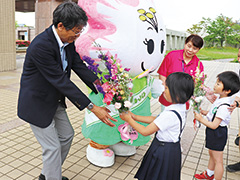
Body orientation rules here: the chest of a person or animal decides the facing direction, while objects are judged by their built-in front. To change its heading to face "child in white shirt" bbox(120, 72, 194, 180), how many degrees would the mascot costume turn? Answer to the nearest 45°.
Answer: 0° — it already faces them

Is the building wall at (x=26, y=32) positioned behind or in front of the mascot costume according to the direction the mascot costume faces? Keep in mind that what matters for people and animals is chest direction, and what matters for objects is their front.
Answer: behind

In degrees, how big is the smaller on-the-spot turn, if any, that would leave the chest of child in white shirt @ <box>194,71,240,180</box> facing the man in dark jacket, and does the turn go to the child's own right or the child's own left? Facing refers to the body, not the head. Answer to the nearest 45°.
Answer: approximately 45° to the child's own left

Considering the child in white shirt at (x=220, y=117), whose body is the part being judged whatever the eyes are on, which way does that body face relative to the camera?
to the viewer's left

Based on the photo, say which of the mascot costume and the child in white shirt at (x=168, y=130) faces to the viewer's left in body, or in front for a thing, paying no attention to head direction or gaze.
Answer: the child in white shirt

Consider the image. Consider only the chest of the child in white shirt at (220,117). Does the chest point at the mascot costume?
yes

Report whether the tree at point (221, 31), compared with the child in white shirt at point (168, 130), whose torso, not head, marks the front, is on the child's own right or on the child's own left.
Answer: on the child's own right

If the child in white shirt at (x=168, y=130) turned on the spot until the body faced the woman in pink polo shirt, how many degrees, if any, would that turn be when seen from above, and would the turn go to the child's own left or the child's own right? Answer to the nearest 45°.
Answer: approximately 90° to the child's own right

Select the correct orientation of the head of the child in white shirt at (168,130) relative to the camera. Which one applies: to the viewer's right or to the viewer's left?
to the viewer's left

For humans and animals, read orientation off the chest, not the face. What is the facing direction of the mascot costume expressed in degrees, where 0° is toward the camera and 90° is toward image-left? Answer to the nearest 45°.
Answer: approximately 315°
